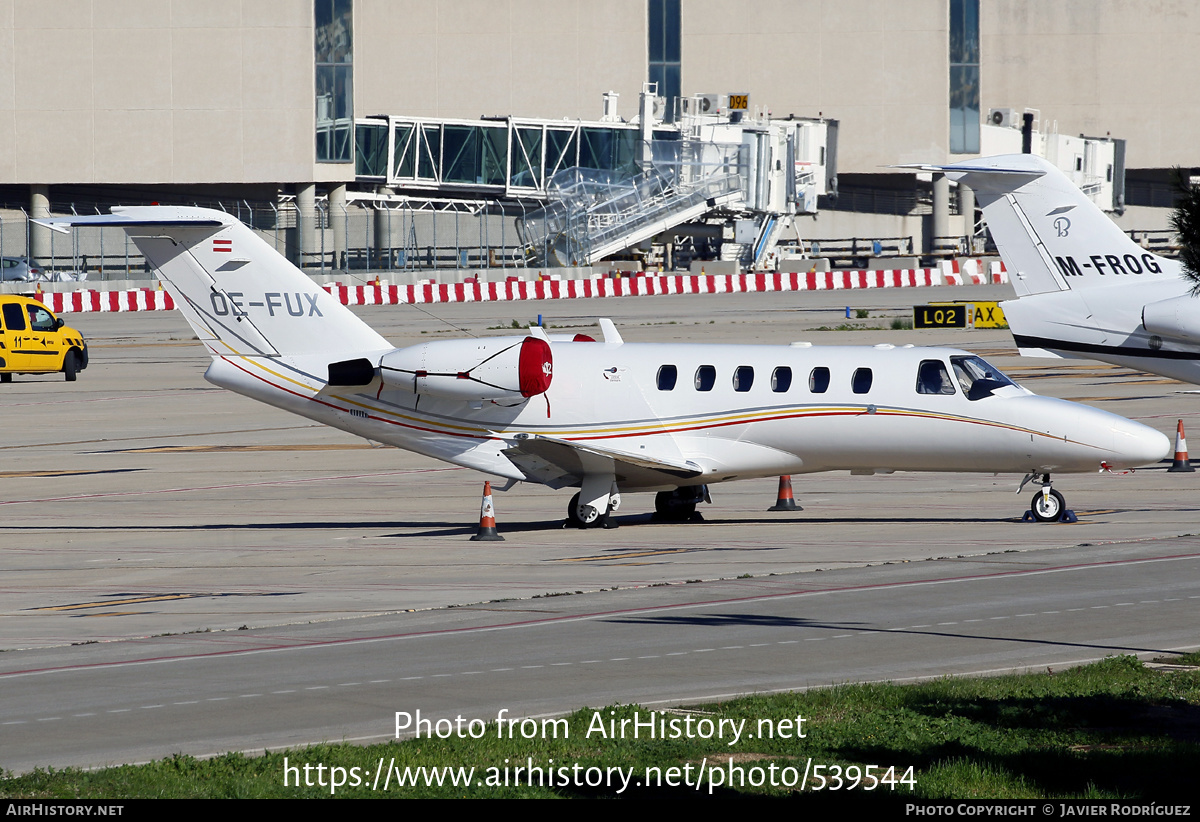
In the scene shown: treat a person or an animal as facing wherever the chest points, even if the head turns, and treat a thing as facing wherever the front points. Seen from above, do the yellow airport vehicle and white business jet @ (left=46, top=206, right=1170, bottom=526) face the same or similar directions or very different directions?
same or similar directions

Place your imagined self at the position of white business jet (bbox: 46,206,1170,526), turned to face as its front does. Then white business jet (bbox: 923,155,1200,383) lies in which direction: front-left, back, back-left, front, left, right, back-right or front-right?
front-left

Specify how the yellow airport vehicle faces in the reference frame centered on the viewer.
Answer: facing to the right of the viewer

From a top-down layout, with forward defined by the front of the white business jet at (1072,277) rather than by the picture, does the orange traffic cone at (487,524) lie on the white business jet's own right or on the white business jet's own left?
on the white business jet's own right

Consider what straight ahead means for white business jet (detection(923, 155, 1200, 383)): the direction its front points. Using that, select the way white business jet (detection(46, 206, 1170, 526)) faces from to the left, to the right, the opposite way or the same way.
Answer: the same way

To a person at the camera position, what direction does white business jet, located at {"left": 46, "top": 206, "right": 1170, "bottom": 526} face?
facing to the right of the viewer

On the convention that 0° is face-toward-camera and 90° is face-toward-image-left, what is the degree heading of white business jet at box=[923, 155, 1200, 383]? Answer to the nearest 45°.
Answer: approximately 270°

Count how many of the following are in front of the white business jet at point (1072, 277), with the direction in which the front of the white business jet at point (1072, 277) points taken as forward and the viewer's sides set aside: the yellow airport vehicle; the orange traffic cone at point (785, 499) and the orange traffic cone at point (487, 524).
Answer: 0

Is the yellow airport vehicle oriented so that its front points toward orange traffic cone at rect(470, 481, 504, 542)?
no

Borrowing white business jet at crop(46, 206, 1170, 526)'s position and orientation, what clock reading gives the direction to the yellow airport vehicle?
The yellow airport vehicle is roughly at 8 o'clock from the white business jet.

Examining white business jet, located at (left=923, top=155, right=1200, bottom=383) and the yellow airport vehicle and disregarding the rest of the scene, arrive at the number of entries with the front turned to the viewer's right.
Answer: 2

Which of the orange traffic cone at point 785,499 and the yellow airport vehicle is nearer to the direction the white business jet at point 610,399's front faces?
the orange traffic cone
